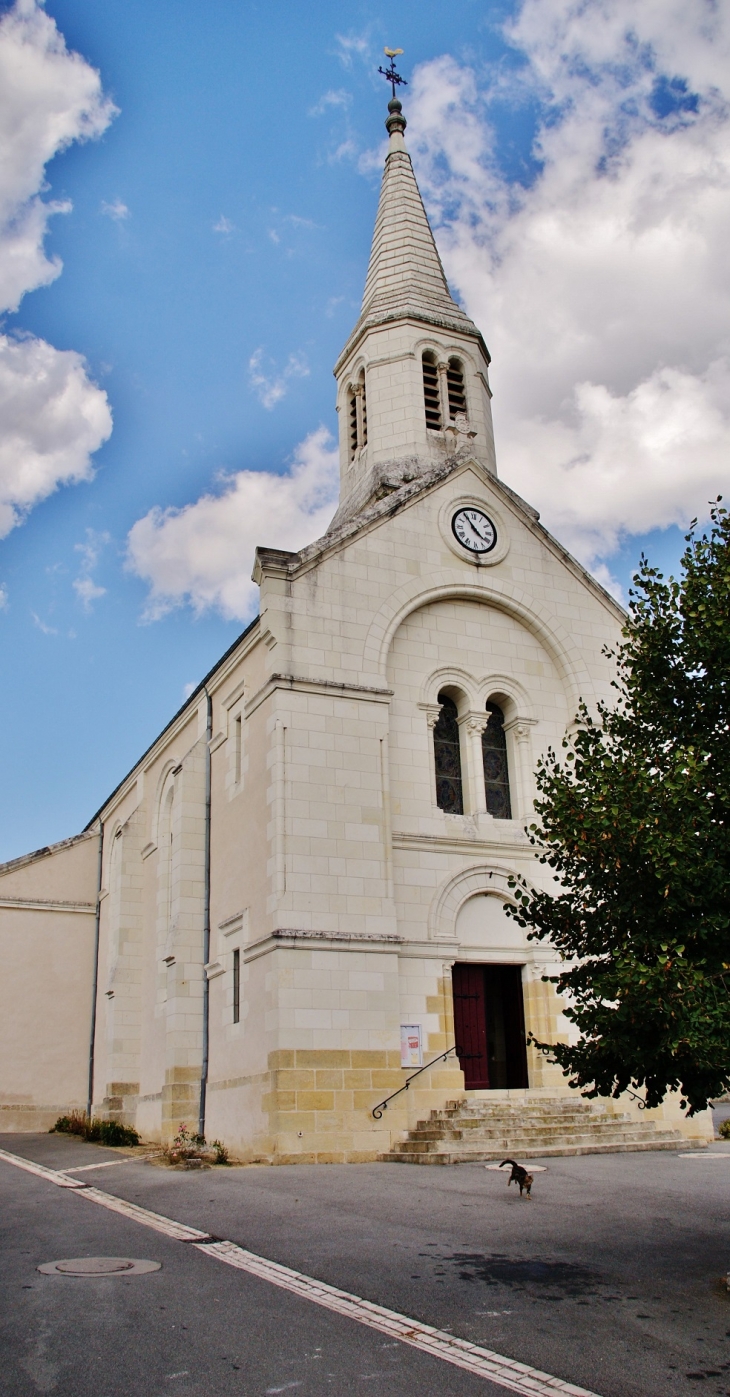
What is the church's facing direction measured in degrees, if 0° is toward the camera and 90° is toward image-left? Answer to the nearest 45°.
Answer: approximately 315°

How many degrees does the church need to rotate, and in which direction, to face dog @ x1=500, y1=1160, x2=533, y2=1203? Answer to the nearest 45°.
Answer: approximately 45° to its right

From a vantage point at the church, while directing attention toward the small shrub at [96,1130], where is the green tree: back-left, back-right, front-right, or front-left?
back-left

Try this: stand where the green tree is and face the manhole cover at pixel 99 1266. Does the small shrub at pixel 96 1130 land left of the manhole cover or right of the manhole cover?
right

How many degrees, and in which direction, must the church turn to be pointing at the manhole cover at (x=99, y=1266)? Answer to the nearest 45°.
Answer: approximately 45° to its right
